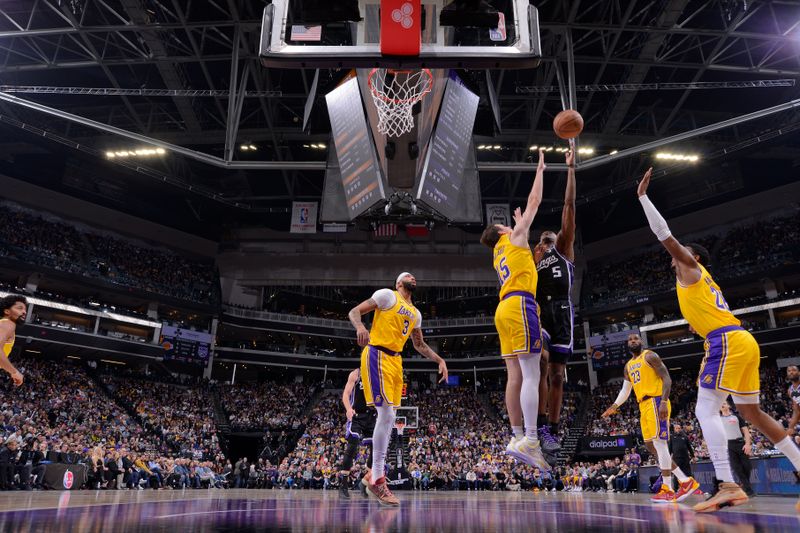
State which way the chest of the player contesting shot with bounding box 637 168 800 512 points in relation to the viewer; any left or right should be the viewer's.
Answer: facing away from the viewer and to the left of the viewer

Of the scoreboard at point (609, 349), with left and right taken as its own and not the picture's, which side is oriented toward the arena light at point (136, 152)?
front

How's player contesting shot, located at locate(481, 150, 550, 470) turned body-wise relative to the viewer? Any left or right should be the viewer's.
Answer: facing away from the viewer and to the right of the viewer

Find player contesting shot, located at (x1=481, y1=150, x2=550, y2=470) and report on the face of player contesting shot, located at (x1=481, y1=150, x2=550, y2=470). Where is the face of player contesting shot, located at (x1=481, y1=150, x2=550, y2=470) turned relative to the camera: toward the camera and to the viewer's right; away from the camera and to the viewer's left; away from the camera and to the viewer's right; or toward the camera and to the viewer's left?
away from the camera and to the viewer's right

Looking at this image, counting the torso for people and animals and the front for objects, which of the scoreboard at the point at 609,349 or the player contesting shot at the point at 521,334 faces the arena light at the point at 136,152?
the scoreboard

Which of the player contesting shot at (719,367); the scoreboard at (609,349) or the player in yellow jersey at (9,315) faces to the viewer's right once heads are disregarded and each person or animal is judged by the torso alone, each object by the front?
the player in yellow jersey at (9,315)

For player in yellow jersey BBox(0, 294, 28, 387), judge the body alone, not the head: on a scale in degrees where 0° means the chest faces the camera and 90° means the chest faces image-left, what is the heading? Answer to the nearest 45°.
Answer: approximately 270°

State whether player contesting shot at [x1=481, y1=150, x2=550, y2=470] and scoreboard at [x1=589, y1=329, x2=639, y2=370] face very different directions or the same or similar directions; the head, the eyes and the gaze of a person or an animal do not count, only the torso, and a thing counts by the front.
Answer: very different directions

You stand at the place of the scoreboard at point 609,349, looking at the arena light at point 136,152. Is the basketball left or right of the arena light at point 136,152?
left
